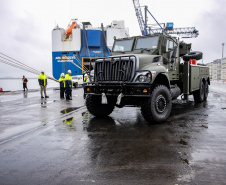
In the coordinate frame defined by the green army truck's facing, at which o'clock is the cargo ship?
The cargo ship is roughly at 4 o'clock from the green army truck.

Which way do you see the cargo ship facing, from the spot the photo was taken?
facing away from the viewer and to the right of the viewer

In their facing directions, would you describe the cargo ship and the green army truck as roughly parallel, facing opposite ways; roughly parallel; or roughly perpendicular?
roughly parallel, facing opposite ways

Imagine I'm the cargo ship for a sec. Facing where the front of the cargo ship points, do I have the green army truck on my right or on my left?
on my right
